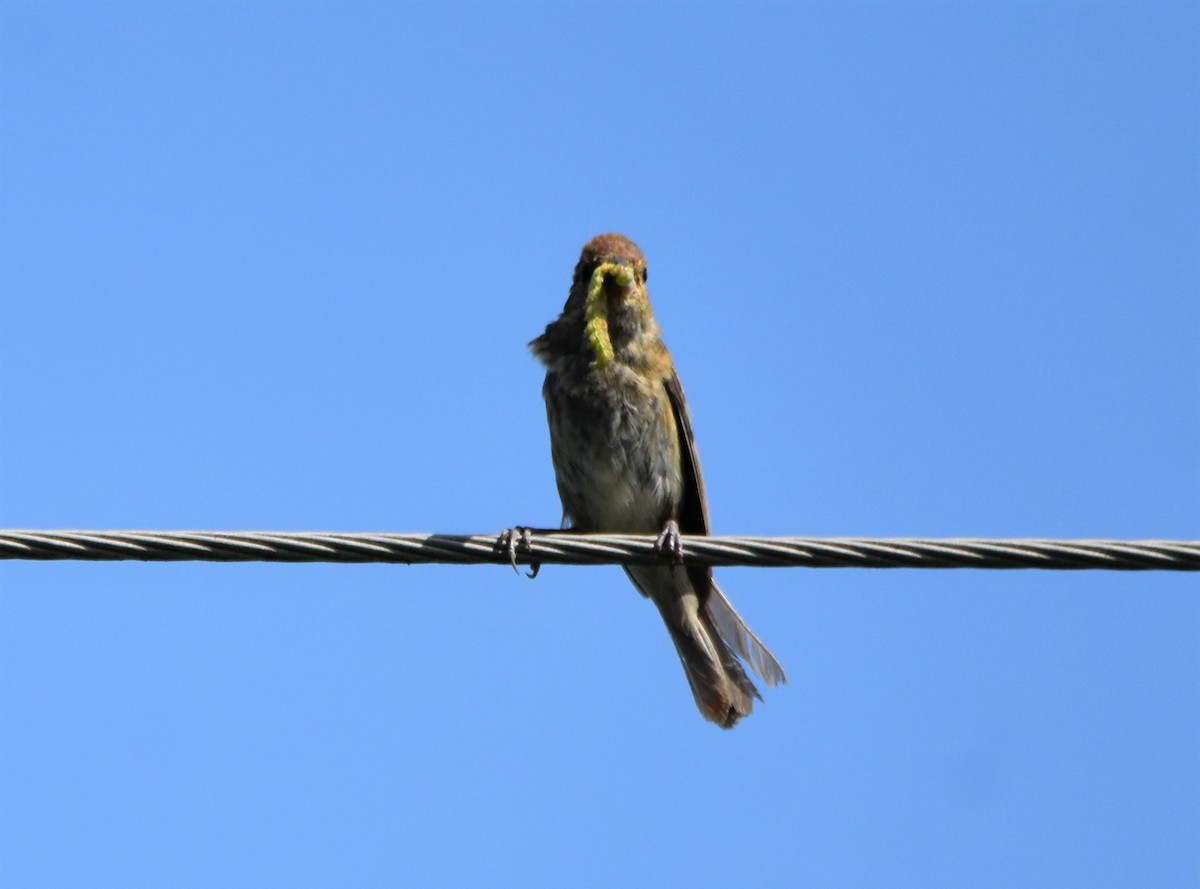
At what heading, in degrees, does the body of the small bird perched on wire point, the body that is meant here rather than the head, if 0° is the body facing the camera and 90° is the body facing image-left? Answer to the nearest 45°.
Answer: approximately 0°
